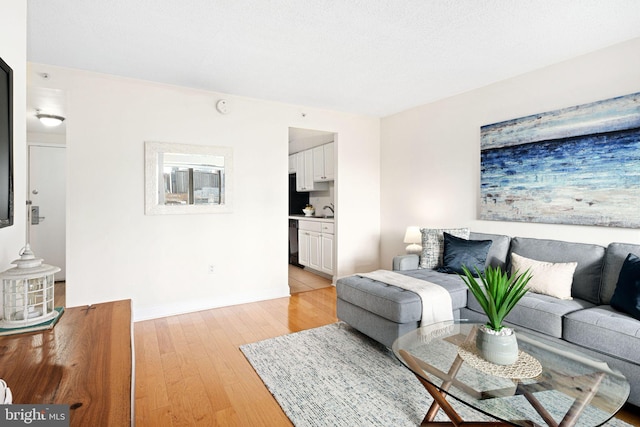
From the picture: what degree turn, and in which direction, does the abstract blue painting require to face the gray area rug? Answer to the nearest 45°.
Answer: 0° — it already faces it

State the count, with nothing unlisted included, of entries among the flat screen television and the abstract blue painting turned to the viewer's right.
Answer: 1

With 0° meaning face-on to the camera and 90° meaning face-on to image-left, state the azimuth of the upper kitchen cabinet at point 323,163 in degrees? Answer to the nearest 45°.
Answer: approximately 45°

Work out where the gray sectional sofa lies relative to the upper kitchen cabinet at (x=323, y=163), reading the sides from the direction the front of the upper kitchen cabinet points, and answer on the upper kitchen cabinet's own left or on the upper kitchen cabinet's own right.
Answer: on the upper kitchen cabinet's own left

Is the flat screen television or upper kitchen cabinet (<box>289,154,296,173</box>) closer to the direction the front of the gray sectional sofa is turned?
the flat screen television

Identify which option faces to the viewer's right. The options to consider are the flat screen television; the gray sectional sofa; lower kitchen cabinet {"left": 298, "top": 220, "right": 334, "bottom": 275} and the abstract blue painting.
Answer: the flat screen television

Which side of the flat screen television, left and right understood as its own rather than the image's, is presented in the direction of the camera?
right
